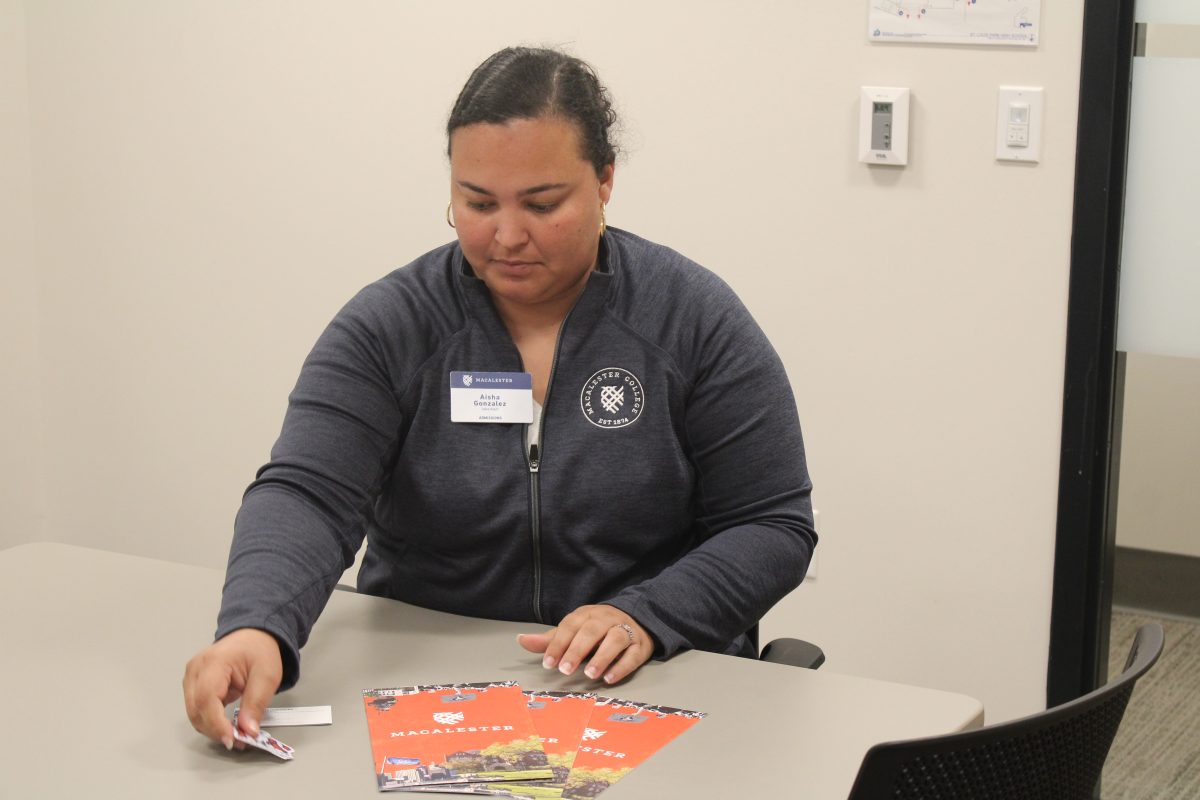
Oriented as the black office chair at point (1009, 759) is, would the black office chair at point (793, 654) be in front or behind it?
in front

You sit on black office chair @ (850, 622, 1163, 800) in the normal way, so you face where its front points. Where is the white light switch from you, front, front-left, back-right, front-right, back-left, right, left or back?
front-right

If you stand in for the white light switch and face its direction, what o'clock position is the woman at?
The woman is roughly at 1 o'clock from the white light switch.

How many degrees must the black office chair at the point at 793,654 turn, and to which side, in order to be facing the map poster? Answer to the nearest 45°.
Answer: approximately 180°

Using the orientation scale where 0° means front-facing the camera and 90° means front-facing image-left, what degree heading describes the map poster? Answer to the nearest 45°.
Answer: approximately 0°

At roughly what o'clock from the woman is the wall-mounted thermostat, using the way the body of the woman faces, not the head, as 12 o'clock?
The wall-mounted thermostat is roughly at 7 o'clock from the woman.
